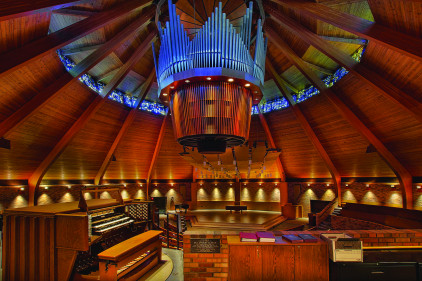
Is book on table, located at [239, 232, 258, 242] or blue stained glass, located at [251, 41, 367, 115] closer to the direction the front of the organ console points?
the book on table

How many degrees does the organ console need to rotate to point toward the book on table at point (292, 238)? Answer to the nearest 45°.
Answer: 0° — it already faces it

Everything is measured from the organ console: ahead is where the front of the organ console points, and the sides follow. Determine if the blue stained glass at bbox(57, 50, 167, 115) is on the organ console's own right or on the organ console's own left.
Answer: on the organ console's own left

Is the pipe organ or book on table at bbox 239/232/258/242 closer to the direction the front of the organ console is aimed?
the book on table

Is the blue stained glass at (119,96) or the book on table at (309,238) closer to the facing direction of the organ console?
the book on table

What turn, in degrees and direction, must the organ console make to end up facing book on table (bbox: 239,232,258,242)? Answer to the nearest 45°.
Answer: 0° — it already faces it

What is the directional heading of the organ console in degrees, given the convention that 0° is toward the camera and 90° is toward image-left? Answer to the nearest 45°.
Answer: approximately 315°

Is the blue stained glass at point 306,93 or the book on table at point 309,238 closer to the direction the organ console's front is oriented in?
the book on table

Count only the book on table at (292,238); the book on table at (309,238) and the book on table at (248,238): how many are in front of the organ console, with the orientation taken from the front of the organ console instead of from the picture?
3
